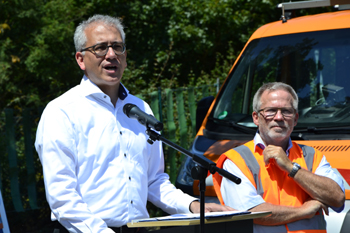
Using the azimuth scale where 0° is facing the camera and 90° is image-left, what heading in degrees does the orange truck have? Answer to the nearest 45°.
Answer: approximately 45°

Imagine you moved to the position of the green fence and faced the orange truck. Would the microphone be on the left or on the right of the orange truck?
right

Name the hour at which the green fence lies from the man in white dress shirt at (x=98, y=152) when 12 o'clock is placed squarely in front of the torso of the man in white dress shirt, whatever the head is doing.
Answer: The green fence is roughly at 7 o'clock from the man in white dress shirt.

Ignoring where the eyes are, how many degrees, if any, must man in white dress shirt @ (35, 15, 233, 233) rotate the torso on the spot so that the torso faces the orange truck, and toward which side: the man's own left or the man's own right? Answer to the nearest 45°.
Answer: approximately 90° to the man's own left

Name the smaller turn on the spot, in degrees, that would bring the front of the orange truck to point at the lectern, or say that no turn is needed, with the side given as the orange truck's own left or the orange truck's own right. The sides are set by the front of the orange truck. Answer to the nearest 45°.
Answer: approximately 45° to the orange truck's own left

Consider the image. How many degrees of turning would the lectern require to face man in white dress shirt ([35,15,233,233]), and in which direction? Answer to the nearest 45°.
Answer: approximately 180°

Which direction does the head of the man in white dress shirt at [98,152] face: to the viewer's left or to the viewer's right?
to the viewer's right

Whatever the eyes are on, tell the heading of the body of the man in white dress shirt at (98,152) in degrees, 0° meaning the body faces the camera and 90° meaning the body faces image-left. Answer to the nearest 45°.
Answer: approximately 315°

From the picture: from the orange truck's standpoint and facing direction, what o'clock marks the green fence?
The green fence is roughly at 2 o'clock from the orange truck.
